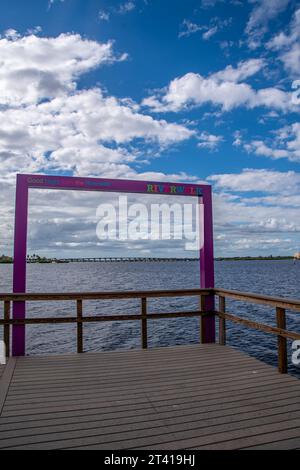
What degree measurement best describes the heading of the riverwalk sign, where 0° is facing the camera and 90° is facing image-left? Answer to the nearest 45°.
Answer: approximately 0°
